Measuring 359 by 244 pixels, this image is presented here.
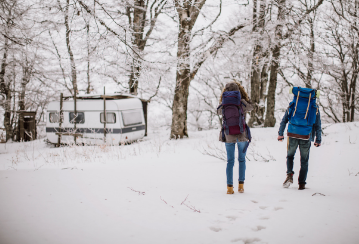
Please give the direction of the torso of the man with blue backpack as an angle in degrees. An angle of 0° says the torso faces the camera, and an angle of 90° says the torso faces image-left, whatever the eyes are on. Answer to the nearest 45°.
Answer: approximately 180°

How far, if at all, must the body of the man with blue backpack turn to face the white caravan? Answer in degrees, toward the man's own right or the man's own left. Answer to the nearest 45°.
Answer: approximately 45° to the man's own left

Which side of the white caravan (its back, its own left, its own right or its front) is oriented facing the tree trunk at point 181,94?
back

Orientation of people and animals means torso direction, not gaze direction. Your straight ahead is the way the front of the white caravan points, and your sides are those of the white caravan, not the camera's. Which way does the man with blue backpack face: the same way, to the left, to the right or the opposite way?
to the right

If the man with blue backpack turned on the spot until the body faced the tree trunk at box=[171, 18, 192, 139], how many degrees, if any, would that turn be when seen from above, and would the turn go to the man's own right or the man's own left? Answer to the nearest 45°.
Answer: approximately 45° to the man's own left

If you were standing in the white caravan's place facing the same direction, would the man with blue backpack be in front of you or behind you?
behind

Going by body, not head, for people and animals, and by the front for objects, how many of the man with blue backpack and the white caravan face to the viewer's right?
0
